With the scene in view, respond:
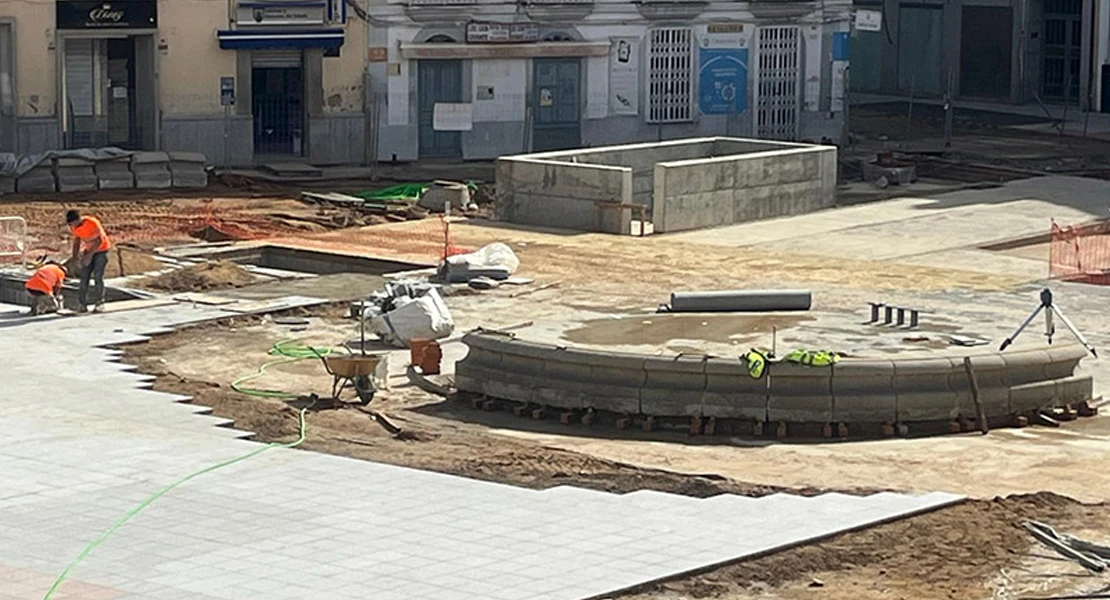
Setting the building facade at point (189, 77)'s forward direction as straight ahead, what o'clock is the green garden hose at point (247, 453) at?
The green garden hose is roughly at 12 o'clock from the building facade.

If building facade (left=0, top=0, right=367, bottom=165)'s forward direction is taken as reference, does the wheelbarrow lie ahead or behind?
ahead

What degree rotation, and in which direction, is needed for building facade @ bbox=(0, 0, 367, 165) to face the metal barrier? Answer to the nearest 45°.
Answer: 0° — it already faces it

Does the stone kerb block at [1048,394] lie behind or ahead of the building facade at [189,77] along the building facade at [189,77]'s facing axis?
ahead

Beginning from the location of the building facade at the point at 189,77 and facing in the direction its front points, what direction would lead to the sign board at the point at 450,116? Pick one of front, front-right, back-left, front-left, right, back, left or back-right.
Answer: left

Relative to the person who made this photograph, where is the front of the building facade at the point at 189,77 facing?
facing the viewer

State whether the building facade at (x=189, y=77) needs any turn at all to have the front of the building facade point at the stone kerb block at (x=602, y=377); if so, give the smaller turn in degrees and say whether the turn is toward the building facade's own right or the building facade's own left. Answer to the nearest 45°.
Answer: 0° — it already faces it

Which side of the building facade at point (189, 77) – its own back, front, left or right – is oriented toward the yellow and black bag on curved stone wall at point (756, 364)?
front

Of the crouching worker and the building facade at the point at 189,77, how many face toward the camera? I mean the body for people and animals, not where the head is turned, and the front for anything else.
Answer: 1
